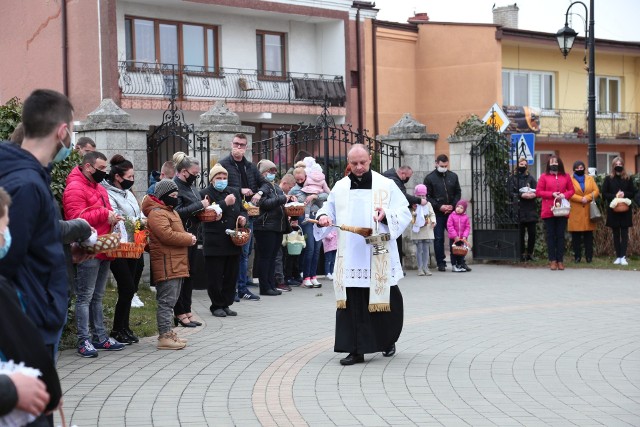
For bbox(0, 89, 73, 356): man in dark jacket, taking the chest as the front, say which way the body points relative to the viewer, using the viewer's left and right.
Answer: facing to the right of the viewer

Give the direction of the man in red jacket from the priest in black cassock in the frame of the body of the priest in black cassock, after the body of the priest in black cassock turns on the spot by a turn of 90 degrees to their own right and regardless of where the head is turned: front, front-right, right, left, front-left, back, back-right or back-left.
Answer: front

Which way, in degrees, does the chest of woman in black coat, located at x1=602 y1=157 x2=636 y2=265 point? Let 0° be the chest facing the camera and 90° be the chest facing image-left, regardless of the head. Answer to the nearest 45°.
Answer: approximately 0°

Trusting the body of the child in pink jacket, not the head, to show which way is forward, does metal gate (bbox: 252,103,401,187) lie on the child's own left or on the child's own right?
on the child's own right

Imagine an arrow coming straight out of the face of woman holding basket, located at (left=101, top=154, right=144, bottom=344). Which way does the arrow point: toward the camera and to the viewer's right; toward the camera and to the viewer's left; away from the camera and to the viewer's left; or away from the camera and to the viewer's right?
toward the camera and to the viewer's right

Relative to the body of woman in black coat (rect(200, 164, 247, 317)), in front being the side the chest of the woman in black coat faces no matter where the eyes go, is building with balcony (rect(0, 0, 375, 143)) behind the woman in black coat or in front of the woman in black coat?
behind

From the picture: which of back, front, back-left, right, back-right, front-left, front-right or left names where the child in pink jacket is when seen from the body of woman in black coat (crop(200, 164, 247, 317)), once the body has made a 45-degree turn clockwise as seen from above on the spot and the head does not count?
back-left

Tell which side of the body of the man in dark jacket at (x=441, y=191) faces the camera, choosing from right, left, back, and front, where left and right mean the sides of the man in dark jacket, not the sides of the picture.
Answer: front

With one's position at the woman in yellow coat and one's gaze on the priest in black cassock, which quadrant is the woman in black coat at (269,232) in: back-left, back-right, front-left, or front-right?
front-right

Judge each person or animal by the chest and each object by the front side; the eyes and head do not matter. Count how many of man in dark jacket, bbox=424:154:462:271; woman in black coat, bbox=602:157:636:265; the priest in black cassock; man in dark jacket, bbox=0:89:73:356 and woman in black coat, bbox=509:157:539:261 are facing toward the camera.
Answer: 4

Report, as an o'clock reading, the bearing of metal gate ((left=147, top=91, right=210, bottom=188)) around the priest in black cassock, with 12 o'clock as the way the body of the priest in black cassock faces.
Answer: The metal gate is roughly at 5 o'clock from the priest in black cassock.

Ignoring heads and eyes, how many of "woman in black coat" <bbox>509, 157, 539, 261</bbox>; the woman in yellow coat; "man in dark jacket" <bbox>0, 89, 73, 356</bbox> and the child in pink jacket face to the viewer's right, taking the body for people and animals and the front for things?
1

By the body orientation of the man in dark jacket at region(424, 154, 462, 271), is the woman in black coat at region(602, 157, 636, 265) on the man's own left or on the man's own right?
on the man's own left

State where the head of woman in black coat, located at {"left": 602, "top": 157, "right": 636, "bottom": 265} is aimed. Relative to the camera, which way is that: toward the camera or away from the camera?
toward the camera

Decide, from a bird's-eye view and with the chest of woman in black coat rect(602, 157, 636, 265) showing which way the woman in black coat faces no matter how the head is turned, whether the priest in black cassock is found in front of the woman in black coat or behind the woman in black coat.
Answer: in front

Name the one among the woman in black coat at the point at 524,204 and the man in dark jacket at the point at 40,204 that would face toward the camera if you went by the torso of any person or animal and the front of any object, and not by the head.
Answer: the woman in black coat

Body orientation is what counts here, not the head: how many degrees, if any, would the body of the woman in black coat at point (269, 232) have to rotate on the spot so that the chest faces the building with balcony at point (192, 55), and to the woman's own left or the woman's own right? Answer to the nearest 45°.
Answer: approximately 135° to the woman's own left

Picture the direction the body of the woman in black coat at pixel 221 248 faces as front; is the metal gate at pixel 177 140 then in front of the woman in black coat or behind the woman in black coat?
behind
